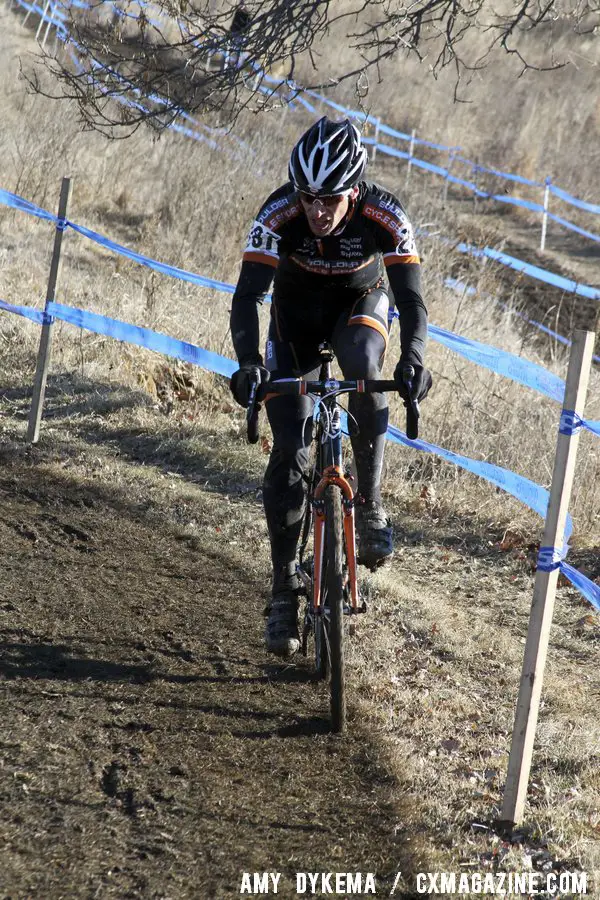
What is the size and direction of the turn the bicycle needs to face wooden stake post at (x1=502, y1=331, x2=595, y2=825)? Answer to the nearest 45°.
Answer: approximately 45° to its left

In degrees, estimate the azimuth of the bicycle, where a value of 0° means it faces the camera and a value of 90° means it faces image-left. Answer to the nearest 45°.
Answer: approximately 0°

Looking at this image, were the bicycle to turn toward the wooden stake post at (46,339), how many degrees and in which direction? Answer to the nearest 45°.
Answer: approximately 135° to its right

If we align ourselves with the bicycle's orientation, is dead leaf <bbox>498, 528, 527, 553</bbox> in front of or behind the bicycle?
behind

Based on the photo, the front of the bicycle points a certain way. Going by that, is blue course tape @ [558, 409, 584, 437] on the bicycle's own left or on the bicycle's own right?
on the bicycle's own left

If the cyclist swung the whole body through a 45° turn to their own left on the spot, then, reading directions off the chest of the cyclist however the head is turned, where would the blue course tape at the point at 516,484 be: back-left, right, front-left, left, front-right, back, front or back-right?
front

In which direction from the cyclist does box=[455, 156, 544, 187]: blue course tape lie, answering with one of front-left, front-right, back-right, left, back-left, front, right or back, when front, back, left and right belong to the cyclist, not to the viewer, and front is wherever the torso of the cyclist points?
back
